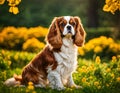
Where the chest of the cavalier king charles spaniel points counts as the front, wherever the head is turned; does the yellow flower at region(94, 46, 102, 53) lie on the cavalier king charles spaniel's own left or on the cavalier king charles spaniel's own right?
on the cavalier king charles spaniel's own left

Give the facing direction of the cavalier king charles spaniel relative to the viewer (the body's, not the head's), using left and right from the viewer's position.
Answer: facing the viewer and to the right of the viewer
